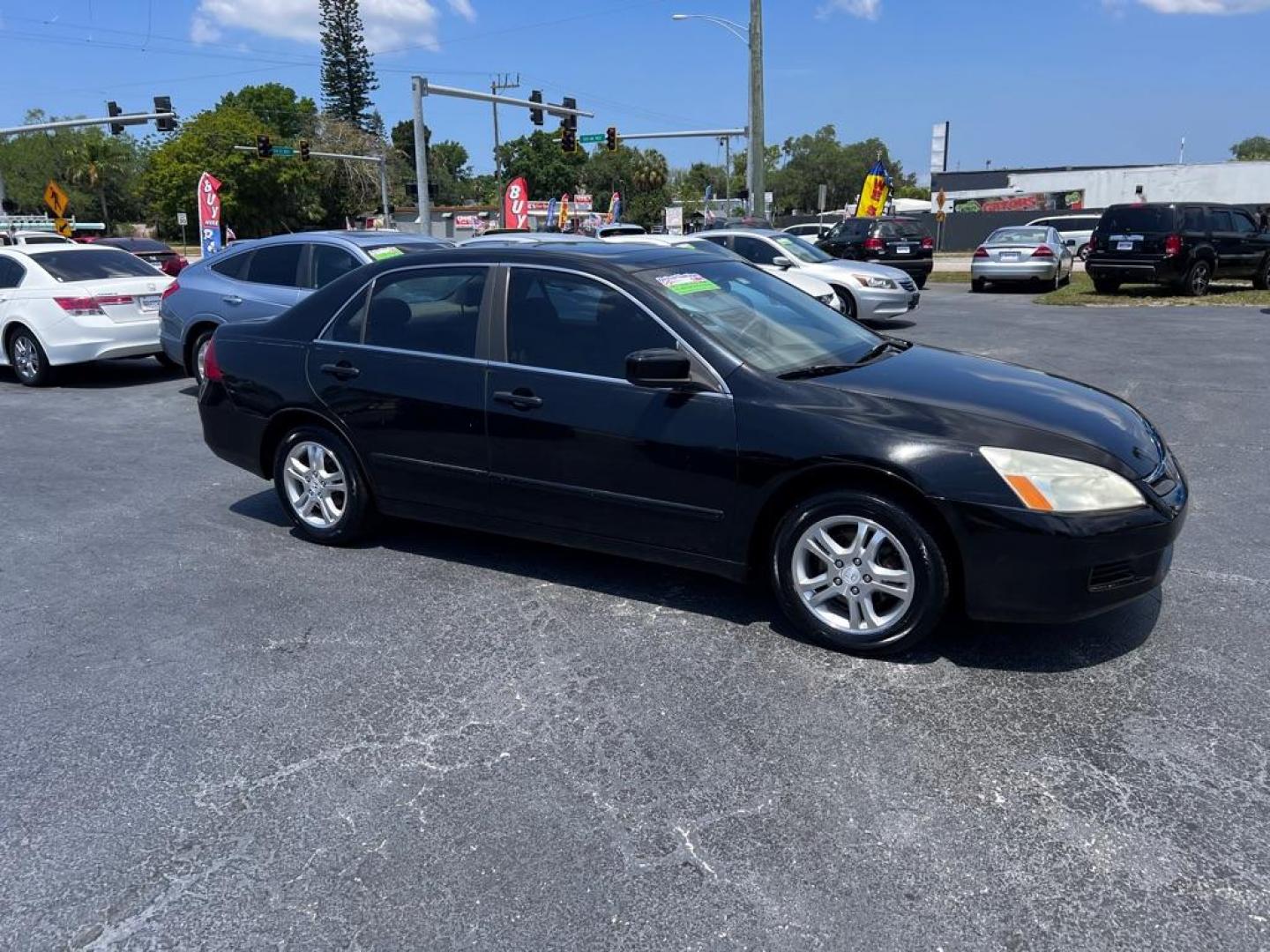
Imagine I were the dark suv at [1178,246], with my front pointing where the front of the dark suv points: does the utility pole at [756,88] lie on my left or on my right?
on my left

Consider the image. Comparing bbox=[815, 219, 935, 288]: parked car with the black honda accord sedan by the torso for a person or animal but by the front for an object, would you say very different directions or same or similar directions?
very different directions

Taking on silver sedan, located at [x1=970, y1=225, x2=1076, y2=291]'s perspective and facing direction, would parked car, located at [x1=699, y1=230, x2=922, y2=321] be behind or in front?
behind

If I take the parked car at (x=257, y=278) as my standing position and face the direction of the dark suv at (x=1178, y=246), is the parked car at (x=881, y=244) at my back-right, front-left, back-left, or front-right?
front-left

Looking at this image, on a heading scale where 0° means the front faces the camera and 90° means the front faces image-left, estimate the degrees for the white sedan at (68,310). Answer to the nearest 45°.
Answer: approximately 135°

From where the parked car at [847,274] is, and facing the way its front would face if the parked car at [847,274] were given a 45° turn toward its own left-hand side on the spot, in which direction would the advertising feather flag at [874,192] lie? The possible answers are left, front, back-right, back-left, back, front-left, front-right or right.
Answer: left

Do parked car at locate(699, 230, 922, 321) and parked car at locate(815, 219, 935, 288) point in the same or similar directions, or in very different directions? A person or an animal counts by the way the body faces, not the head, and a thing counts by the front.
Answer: very different directions

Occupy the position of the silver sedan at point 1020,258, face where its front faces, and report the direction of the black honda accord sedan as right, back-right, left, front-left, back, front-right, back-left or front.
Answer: back

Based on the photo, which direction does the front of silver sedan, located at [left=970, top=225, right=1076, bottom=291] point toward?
away from the camera

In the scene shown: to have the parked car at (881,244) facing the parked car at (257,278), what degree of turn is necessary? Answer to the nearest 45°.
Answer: approximately 135° to its left

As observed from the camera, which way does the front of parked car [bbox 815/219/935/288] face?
facing away from the viewer and to the left of the viewer

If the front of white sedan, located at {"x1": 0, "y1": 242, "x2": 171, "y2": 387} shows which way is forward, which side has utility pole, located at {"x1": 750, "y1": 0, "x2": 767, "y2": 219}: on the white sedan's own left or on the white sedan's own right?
on the white sedan's own right

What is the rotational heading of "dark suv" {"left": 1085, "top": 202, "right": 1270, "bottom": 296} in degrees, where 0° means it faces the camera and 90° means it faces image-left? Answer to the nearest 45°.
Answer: approximately 225°

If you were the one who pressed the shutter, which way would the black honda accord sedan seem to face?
facing the viewer and to the right of the viewer

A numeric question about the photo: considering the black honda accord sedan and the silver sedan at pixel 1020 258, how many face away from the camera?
1
